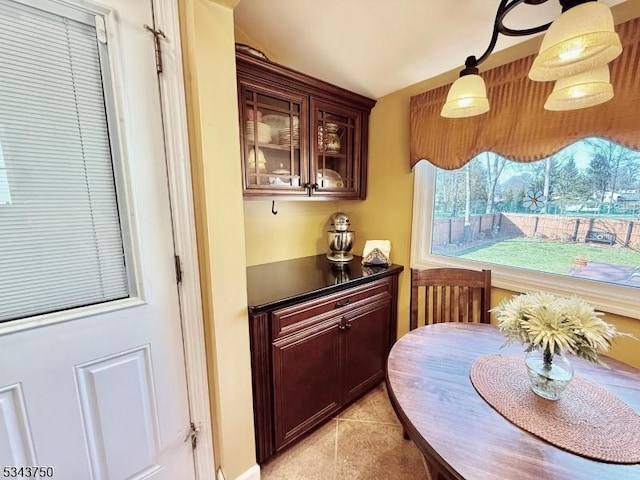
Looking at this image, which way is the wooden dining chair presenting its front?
toward the camera

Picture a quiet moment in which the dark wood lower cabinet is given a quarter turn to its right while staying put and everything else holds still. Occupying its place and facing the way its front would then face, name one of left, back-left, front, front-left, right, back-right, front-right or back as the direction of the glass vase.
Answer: left

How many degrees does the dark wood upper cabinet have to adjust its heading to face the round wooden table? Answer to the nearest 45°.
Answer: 0° — it already faces it

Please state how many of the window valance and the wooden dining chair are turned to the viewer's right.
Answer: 0

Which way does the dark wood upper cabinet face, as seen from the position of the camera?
facing the viewer and to the right of the viewer

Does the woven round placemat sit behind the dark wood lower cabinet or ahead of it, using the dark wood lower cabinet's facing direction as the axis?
ahead

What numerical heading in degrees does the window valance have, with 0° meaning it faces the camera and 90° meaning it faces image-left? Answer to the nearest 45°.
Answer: approximately 45°

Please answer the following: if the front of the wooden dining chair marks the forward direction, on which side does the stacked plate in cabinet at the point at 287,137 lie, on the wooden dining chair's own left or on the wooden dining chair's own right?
on the wooden dining chair's own right

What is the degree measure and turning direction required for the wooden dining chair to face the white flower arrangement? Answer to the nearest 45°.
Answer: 0° — it already faces it

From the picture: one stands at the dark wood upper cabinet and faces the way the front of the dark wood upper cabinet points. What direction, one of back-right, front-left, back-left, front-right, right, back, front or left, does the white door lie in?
right
